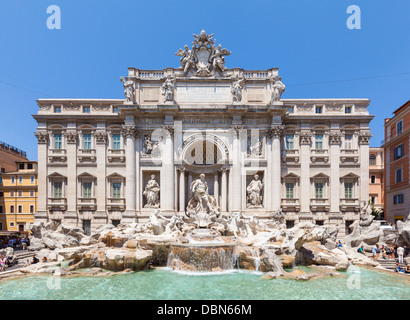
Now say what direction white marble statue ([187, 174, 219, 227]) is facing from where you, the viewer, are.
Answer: facing the viewer

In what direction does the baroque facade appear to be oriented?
toward the camera

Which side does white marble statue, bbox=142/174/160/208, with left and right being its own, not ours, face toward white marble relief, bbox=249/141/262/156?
left

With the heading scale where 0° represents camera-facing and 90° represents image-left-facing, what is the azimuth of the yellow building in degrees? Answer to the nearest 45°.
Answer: approximately 0°

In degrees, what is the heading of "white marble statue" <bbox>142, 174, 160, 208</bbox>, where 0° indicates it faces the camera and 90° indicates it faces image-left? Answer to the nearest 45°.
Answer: approximately 0°

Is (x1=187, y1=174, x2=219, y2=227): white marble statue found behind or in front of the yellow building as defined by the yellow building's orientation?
in front
